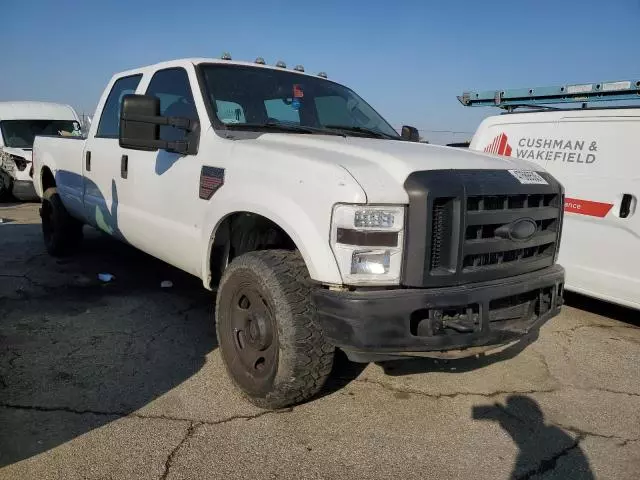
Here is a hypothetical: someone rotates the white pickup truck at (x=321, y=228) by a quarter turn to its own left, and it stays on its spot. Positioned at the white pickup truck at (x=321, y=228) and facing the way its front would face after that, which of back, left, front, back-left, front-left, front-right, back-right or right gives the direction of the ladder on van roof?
front

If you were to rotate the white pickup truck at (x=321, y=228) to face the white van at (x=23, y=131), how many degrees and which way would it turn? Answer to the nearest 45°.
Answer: approximately 180°

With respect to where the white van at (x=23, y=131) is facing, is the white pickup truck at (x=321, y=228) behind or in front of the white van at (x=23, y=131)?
in front

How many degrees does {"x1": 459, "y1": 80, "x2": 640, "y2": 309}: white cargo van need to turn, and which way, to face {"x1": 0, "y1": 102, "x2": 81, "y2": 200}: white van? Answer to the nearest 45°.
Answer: approximately 135° to its right

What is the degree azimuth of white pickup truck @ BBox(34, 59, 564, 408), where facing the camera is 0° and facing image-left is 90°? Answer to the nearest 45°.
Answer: approximately 315°

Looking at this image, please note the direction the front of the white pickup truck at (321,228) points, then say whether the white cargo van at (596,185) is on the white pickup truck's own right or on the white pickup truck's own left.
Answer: on the white pickup truck's own left

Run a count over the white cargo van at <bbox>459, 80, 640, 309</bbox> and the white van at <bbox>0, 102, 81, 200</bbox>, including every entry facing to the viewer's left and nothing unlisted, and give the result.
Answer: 0
